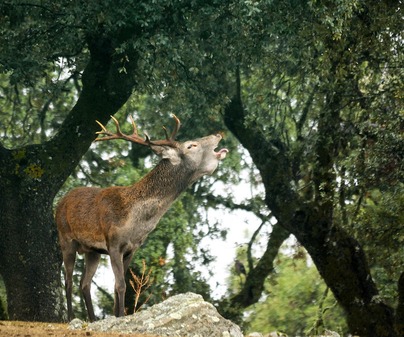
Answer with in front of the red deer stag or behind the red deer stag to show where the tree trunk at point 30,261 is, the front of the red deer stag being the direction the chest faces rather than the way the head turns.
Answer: behind

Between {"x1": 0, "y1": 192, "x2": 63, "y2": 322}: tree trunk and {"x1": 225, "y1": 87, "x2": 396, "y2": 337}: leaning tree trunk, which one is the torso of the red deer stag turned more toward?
the leaning tree trunk

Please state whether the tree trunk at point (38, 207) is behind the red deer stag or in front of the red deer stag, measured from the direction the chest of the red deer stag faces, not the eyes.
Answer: behind

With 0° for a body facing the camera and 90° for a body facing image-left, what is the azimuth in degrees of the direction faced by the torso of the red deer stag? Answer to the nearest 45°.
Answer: approximately 315°

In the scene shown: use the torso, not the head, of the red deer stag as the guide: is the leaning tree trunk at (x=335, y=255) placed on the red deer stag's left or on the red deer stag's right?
on the red deer stag's left
